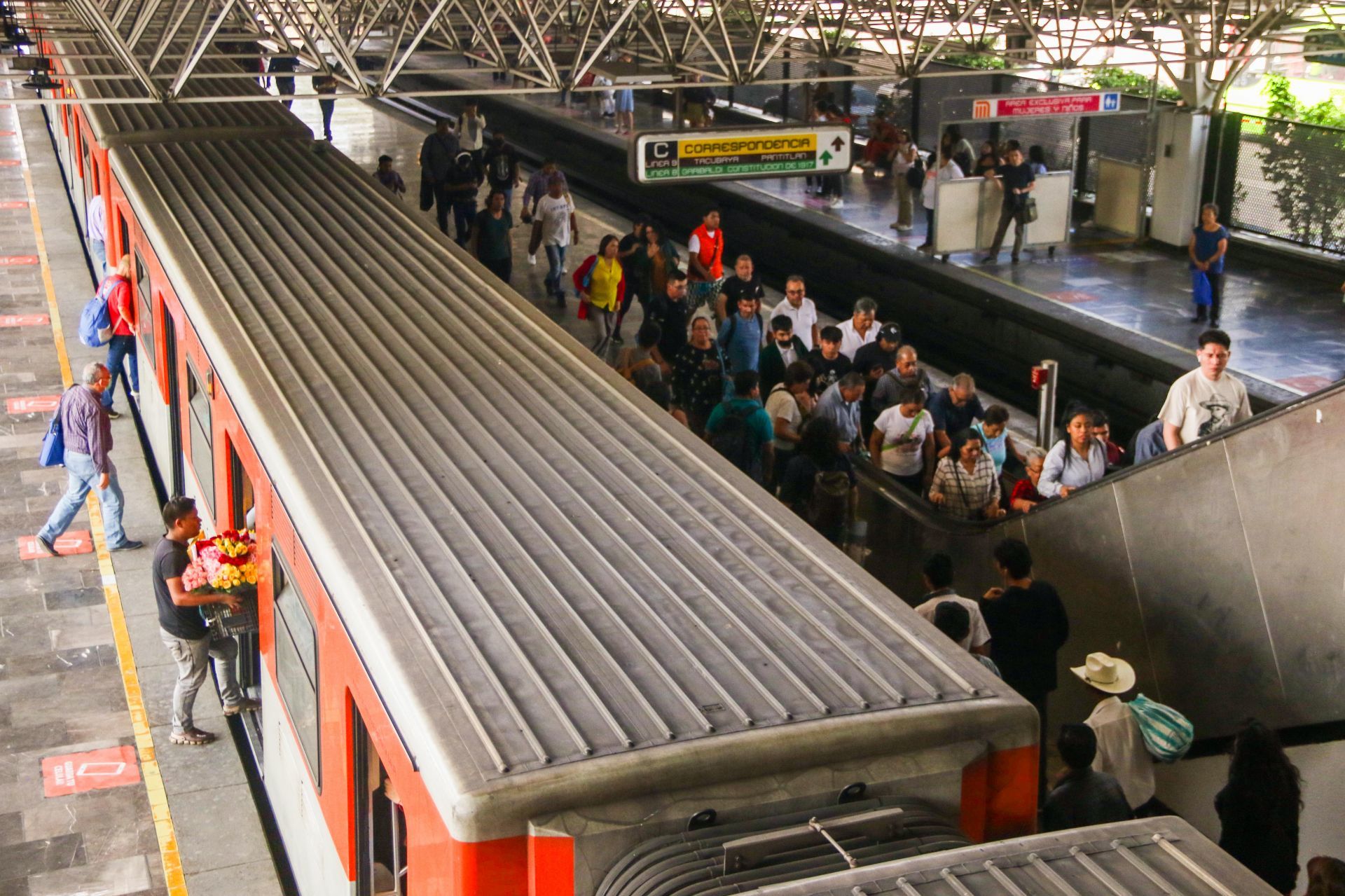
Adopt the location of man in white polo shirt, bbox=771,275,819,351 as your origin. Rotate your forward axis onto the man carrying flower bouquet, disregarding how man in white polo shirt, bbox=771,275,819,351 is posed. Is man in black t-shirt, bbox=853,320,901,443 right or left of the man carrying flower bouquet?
left

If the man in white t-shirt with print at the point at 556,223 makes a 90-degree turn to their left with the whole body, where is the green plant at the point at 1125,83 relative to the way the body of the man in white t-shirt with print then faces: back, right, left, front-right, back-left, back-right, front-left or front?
front-left

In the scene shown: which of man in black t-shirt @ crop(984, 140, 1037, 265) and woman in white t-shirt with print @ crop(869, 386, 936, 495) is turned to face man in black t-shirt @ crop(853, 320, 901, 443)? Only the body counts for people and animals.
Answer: man in black t-shirt @ crop(984, 140, 1037, 265)

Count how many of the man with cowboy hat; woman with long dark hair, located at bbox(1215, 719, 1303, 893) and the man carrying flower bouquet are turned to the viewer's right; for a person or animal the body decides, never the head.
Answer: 1

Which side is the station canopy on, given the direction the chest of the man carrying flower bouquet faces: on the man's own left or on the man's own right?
on the man's own left

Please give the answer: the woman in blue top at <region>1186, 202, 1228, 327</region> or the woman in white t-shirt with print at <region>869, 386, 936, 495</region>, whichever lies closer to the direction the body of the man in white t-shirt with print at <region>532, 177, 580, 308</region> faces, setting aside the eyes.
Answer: the woman in white t-shirt with print

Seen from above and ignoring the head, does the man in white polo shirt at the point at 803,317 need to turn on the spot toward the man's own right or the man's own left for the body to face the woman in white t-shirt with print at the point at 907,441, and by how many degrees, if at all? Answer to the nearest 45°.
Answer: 0° — they already face them

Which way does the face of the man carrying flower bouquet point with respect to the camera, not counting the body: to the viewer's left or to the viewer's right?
to the viewer's right

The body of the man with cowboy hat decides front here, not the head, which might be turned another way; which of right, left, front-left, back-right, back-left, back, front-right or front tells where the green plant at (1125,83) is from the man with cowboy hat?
front-right

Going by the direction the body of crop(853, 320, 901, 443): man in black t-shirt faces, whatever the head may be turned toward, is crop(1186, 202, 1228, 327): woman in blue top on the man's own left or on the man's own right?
on the man's own left

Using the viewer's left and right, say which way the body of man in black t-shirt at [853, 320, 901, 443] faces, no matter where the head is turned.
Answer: facing the viewer and to the right of the viewer

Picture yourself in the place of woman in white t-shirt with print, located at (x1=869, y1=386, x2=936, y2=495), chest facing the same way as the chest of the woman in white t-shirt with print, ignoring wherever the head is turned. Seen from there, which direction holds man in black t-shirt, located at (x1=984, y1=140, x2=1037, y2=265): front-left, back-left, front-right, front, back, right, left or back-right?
back-left
